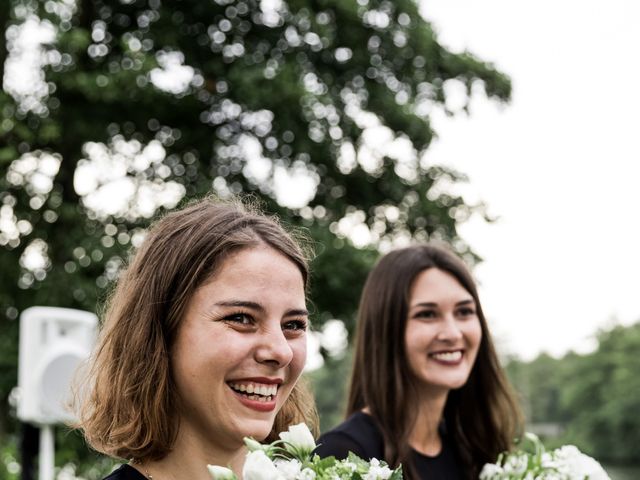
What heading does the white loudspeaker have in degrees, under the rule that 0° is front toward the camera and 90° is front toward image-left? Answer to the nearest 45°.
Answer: approximately 315°

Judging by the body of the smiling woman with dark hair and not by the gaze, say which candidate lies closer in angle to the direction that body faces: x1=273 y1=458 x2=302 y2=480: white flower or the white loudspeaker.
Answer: the white flower

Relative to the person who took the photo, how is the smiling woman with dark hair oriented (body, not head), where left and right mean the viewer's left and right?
facing the viewer and to the right of the viewer

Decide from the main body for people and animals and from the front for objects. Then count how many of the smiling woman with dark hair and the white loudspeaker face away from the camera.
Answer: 0

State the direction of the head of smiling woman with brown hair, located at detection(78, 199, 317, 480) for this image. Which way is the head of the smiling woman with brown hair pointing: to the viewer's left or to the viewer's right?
to the viewer's right

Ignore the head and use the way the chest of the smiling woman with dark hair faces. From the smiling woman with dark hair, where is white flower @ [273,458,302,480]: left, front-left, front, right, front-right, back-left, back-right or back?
front-right

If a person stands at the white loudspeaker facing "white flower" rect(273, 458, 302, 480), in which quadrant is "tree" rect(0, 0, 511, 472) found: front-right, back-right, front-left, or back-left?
back-left
